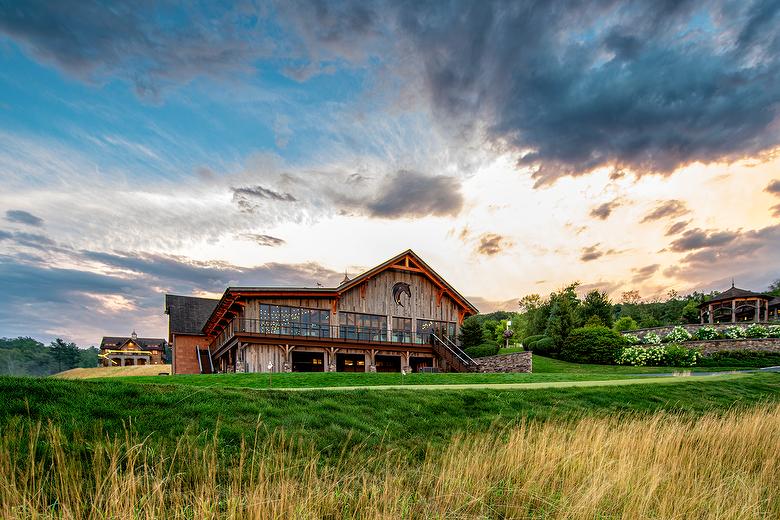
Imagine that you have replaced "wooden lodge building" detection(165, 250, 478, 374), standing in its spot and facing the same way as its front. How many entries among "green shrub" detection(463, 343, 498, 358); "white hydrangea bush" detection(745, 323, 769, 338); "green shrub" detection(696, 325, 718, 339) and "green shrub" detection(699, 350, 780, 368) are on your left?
4

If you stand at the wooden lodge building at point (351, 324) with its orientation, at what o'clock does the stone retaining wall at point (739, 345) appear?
The stone retaining wall is roughly at 9 o'clock from the wooden lodge building.

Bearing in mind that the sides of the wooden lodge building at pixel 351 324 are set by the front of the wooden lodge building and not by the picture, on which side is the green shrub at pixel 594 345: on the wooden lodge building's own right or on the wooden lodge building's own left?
on the wooden lodge building's own left

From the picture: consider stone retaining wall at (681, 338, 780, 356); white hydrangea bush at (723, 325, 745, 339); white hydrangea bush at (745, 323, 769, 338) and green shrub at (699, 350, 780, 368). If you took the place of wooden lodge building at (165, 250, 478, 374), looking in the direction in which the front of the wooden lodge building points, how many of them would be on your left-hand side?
4

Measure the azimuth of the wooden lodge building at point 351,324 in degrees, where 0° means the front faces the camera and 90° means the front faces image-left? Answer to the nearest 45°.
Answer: approximately 0°

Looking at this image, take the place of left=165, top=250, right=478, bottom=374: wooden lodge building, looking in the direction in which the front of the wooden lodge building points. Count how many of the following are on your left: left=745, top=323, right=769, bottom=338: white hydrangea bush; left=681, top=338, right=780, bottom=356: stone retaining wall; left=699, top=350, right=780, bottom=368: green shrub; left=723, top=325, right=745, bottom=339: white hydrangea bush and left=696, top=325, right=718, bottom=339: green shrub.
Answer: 5

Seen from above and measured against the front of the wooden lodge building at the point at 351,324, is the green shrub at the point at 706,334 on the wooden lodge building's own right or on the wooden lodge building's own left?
on the wooden lodge building's own left

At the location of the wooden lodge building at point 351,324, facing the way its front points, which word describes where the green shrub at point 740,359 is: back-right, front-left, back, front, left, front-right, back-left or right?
left

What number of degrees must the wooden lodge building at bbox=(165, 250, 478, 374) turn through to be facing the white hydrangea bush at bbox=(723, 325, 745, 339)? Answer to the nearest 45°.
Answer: approximately 90° to its left
